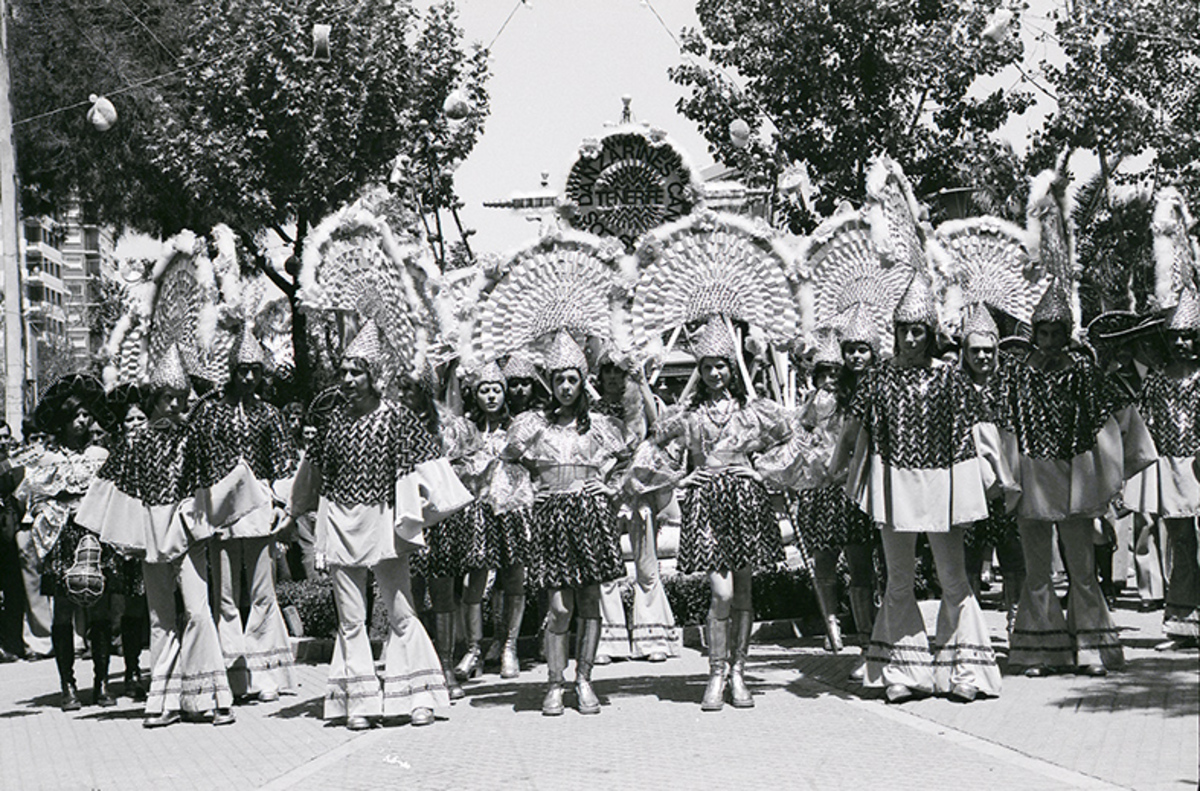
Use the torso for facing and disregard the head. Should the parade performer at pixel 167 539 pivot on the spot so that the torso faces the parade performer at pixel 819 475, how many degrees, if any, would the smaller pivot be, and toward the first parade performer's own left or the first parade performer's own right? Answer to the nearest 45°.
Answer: approximately 45° to the first parade performer's own left

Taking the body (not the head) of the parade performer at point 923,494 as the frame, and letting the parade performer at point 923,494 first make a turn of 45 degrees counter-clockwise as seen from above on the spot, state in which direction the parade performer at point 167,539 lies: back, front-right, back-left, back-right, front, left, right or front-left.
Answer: back-right

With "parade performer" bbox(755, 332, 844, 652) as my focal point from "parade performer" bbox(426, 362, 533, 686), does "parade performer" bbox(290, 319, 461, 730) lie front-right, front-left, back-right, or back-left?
back-right

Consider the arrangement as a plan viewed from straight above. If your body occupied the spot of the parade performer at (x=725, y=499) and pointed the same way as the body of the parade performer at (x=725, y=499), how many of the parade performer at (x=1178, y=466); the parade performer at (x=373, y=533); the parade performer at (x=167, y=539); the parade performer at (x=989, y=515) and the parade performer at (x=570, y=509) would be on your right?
3

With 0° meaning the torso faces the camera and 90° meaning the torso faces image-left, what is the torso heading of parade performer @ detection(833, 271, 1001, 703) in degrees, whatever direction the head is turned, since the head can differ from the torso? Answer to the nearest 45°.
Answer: approximately 0°

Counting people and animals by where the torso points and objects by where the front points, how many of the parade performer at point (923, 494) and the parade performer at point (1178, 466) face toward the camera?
2

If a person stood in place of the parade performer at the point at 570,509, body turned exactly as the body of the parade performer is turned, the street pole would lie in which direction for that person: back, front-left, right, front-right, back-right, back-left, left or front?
back-right

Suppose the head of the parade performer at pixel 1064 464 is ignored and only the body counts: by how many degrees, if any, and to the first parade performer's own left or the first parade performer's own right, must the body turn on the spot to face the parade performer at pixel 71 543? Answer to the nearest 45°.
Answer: approximately 90° to the first parade performer's own right

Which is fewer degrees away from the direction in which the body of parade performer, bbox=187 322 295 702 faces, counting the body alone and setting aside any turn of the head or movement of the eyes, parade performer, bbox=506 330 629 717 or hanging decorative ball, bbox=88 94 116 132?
the parade performer

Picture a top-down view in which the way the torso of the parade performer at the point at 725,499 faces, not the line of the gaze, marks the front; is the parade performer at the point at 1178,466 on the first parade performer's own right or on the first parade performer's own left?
on the first parade performer's own left

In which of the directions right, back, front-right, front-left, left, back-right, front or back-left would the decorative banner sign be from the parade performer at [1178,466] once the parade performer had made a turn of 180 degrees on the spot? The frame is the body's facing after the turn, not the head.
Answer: front-left
